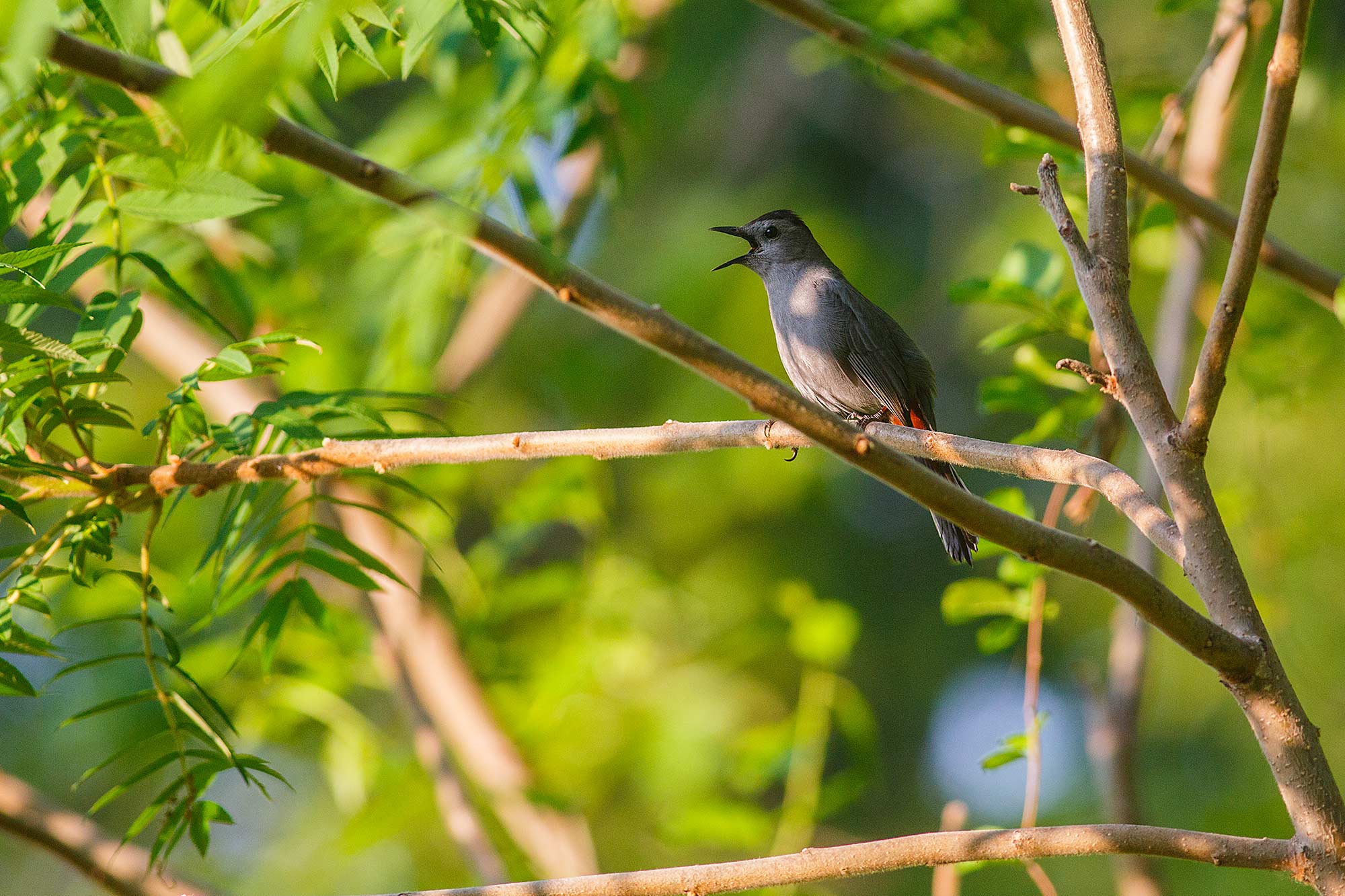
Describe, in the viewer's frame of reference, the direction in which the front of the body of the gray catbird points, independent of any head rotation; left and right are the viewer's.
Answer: facing to the left of the viewer

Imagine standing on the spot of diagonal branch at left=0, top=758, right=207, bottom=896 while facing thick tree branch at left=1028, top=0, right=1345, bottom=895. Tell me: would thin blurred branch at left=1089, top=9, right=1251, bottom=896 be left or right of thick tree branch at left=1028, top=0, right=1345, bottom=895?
left

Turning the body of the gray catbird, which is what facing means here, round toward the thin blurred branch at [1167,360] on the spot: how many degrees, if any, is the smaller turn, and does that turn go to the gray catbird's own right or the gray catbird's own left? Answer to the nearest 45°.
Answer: approximately 135° to the gray catbird's own right

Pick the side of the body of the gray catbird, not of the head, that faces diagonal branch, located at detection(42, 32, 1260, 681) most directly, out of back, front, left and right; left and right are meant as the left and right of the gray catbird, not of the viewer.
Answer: front
